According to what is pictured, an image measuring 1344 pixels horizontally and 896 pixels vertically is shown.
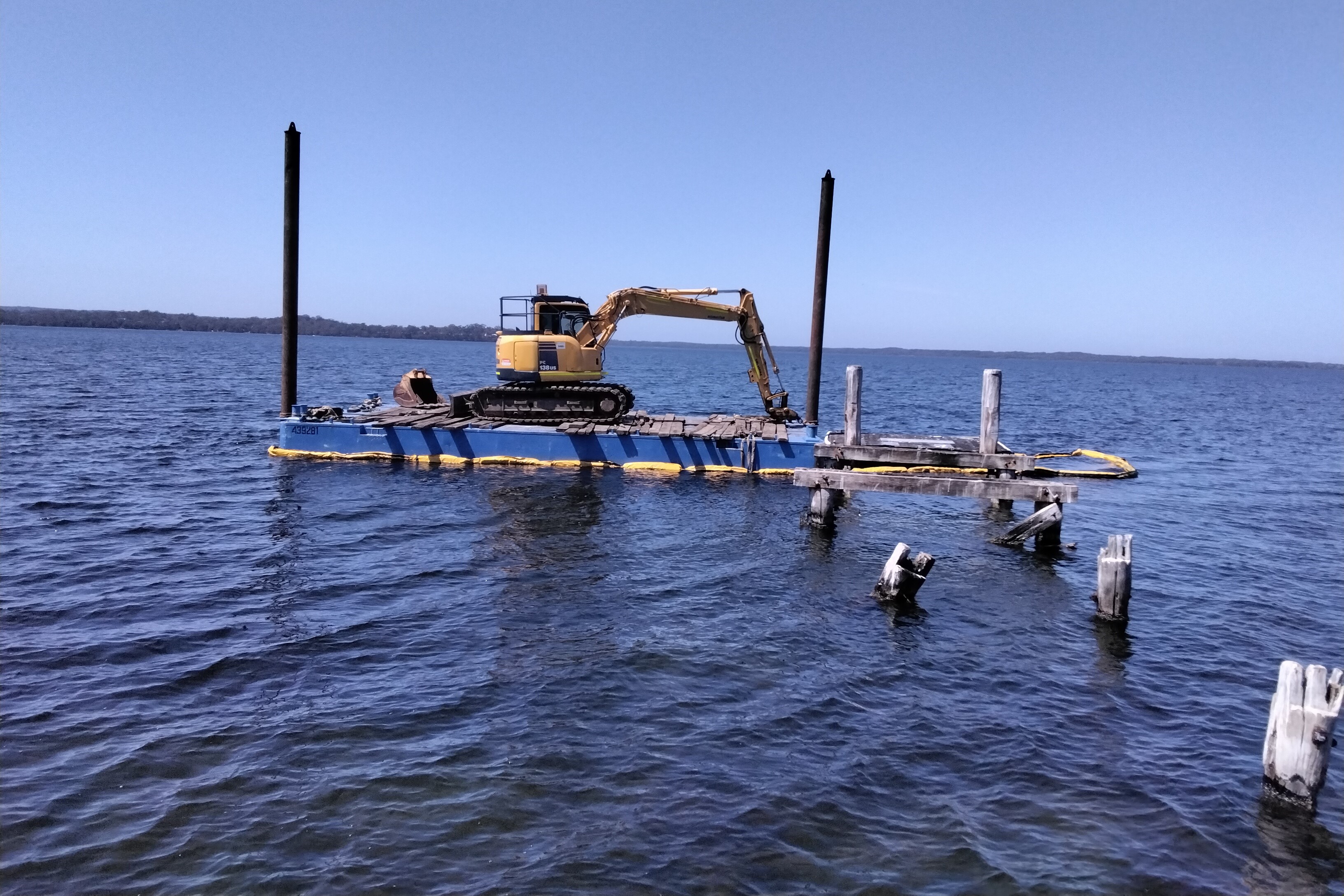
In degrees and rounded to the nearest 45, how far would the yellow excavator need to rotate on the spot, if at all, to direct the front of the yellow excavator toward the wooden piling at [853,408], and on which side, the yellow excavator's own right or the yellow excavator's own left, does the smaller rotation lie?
approximately 45° to the yellow excavator's own right

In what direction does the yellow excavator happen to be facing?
to the viewer's right

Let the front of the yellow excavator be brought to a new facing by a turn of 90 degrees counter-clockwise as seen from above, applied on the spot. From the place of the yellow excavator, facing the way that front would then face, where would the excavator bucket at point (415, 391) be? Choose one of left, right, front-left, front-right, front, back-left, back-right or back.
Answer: front-left

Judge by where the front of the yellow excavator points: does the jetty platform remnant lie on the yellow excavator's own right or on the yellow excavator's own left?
on the yellow excavator's own right

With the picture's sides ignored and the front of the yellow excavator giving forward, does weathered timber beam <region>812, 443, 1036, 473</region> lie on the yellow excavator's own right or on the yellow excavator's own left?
on the yellow excavator's own right
